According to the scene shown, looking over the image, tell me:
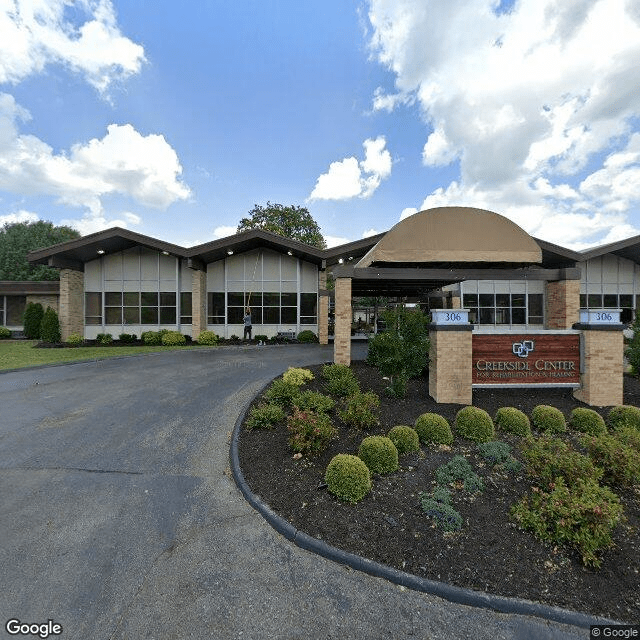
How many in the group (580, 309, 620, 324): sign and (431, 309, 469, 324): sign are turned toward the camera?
2

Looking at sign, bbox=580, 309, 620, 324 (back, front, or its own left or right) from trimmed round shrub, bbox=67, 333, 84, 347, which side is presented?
right

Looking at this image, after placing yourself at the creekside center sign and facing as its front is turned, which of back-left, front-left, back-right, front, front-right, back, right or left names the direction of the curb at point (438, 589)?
front

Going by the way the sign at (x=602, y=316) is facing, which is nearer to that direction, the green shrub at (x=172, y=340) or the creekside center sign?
the creekside center sign

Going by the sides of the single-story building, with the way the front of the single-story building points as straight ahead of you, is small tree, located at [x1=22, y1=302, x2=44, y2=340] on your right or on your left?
on your right

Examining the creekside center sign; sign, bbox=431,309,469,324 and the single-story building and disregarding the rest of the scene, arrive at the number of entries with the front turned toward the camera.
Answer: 3

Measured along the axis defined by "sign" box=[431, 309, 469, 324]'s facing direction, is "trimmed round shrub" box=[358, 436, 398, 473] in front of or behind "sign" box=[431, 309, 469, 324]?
in front

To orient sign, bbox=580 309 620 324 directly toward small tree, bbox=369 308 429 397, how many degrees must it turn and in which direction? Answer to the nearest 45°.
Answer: approximately 45° to its right

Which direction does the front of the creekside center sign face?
toward the camera

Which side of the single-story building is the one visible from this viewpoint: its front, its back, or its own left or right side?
front

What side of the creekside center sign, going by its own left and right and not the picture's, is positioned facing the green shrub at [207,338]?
right

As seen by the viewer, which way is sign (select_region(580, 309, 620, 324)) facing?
toward the camera

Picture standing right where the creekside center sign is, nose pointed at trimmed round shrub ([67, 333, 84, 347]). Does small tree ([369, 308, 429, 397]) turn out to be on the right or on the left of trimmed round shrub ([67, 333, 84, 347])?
left

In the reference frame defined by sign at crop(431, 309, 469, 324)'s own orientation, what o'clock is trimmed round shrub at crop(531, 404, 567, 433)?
The trimmed round shrub is roughly at 10 o'clock from the sign.
